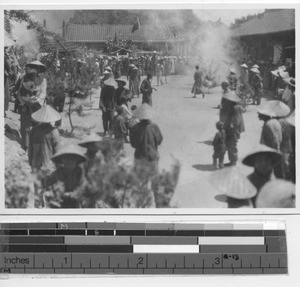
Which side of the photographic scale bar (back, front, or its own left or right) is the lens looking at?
front
